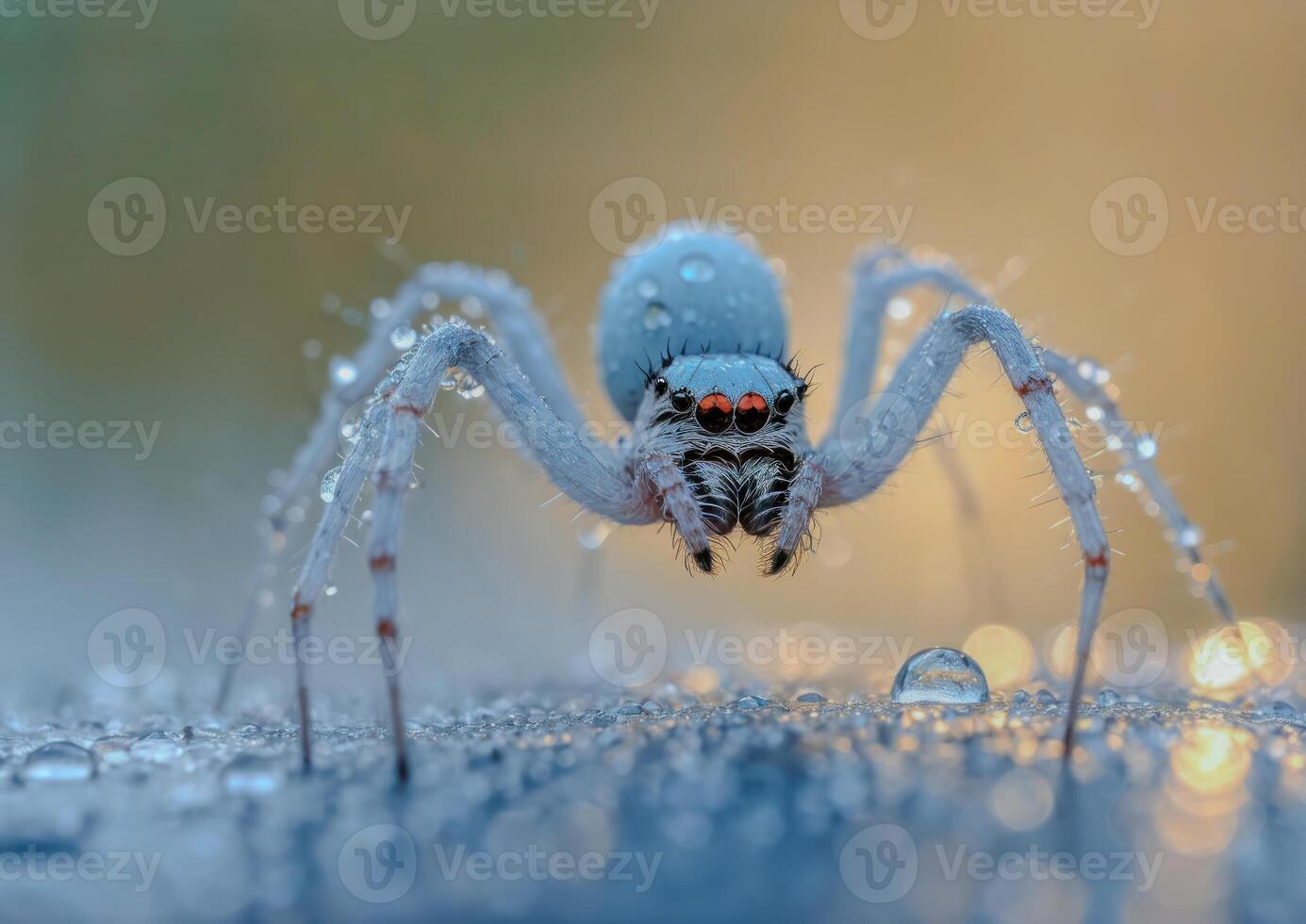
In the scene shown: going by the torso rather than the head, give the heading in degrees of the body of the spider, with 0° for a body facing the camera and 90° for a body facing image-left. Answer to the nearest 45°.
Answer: approximately 0°

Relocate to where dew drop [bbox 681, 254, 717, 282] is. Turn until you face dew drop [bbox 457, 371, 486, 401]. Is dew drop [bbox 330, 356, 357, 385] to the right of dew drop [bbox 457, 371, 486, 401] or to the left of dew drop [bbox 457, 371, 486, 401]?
right

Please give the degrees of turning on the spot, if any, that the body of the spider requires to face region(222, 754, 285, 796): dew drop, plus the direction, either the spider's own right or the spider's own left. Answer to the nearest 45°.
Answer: approximately 45° to the spider's own right

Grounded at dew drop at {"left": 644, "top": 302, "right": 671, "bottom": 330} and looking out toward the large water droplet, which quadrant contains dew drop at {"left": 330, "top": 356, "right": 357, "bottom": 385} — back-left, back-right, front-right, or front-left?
back-right

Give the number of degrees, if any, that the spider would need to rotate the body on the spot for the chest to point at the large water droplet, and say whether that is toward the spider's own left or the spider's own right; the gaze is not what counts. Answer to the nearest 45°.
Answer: approximately 45° to the spider's own left
